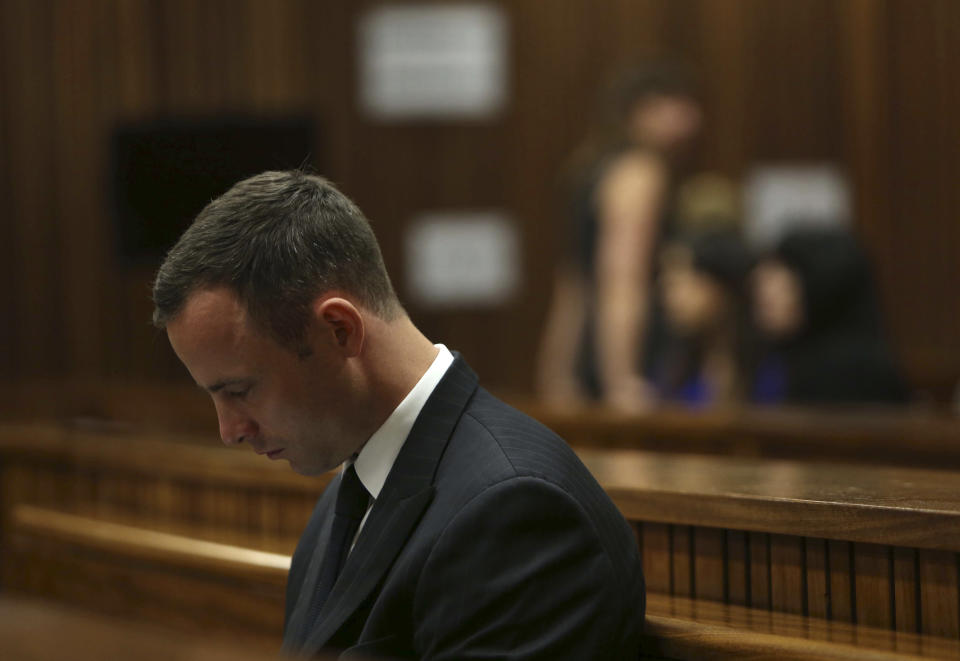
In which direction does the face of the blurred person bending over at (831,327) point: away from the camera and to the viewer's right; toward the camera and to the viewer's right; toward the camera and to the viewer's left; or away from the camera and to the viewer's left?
toward the camera and to the viewer's left

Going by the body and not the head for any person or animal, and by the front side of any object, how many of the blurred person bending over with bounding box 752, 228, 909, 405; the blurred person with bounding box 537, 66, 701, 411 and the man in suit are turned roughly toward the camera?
0

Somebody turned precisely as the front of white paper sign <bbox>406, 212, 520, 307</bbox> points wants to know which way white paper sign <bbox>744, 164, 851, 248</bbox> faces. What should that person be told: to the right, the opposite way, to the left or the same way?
the same way

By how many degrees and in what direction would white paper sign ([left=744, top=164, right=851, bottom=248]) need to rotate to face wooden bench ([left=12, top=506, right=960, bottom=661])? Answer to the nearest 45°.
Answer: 0° — it already faces it

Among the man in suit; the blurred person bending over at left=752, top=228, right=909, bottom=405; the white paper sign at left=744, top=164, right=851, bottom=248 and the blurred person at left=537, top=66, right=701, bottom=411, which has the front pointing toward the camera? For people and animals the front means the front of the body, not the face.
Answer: the white paper sign

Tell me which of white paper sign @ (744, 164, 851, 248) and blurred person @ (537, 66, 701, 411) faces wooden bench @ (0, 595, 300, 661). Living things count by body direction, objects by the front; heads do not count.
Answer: the white paper sign

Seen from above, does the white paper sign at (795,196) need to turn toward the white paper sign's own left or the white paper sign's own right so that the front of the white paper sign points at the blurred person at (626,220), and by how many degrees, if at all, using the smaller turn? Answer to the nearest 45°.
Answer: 0° — it already faces them

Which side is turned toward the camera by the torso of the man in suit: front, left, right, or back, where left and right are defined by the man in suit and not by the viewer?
left

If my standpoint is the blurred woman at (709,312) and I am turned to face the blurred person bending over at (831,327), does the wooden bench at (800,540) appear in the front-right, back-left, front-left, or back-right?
front-right

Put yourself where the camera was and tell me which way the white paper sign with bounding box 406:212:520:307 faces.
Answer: facing the viewer

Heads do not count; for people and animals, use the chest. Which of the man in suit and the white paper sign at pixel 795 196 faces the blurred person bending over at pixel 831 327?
the white paper sign

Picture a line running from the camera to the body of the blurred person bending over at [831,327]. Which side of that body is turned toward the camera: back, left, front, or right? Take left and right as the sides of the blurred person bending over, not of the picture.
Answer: left

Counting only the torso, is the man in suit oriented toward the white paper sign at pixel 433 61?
no

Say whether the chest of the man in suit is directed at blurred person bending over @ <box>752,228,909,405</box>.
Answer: no

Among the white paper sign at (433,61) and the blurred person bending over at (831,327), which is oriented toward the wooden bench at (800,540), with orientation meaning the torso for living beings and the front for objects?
the white paper sign

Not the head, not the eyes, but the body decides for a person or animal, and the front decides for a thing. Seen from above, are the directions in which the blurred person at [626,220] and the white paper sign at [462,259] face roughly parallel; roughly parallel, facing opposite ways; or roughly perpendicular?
roughly perpendicular

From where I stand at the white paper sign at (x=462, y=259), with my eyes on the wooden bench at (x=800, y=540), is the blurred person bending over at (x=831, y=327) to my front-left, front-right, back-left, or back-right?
front-left

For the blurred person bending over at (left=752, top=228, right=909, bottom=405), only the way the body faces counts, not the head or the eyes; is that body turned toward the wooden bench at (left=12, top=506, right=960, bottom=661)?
no

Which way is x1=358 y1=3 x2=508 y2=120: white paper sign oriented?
toward the camera
